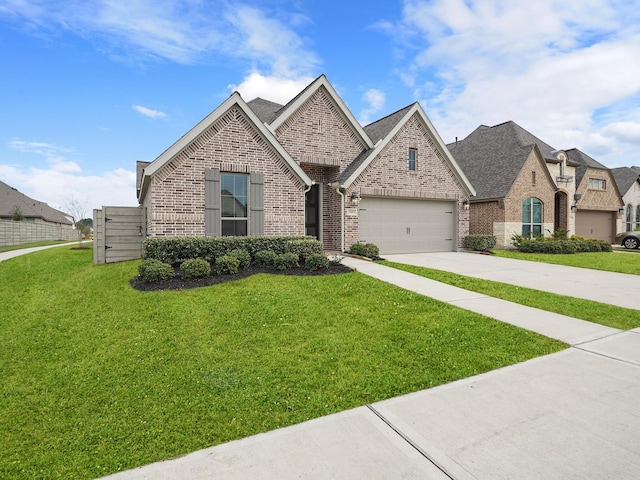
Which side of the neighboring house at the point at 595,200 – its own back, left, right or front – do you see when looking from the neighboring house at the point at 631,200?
left

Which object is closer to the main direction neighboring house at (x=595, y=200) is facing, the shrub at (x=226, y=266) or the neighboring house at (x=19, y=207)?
the shrub

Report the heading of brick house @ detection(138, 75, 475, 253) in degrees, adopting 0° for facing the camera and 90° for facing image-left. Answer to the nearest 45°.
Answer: approximately 0°

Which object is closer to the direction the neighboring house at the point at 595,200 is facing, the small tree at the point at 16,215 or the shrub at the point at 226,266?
the shrub

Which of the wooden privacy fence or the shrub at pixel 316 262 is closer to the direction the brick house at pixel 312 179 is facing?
the shrub

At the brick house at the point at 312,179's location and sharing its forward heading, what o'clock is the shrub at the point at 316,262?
The shrub is roughly at 12 o'clock from the brick house.
